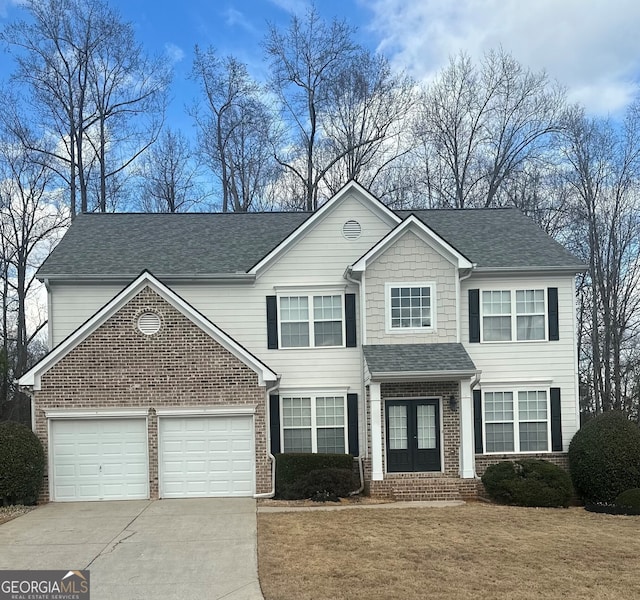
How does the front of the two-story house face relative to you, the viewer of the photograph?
facing the viewer

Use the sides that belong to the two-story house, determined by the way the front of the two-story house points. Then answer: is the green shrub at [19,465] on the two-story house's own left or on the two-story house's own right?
on the two-story house's own right

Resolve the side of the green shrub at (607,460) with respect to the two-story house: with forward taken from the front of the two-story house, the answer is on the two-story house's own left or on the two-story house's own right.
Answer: on the two-story house's own left
